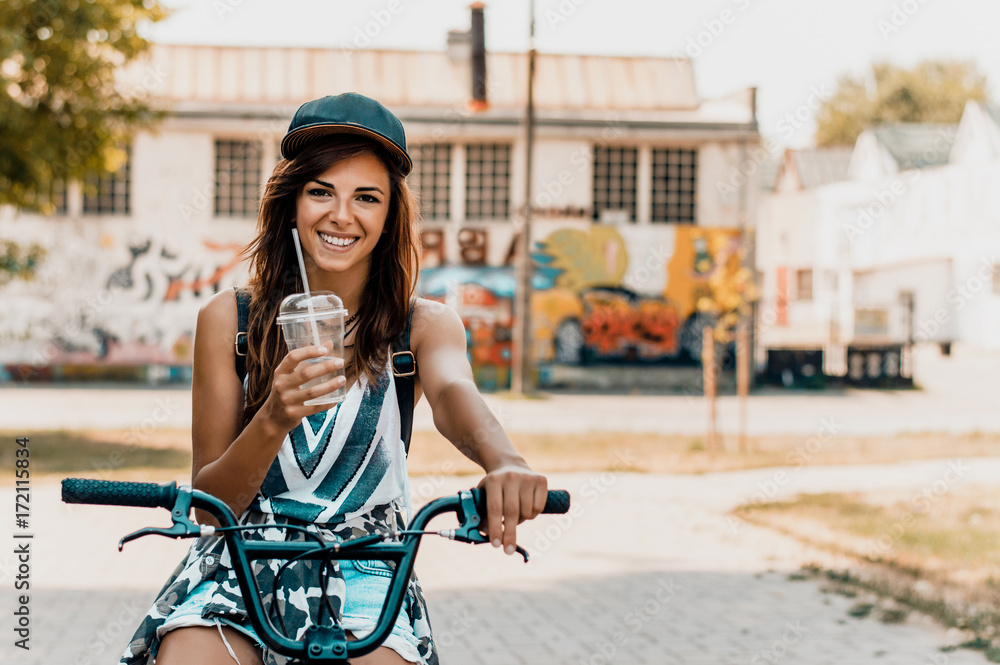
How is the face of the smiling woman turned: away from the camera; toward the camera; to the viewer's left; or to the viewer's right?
toward the camera

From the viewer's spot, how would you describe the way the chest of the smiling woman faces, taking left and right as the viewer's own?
facing the viewer

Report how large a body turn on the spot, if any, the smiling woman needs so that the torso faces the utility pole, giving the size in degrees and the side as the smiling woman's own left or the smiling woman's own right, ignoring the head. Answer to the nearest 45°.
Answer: approximately 180°

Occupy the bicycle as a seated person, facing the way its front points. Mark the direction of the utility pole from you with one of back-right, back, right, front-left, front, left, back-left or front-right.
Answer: back
